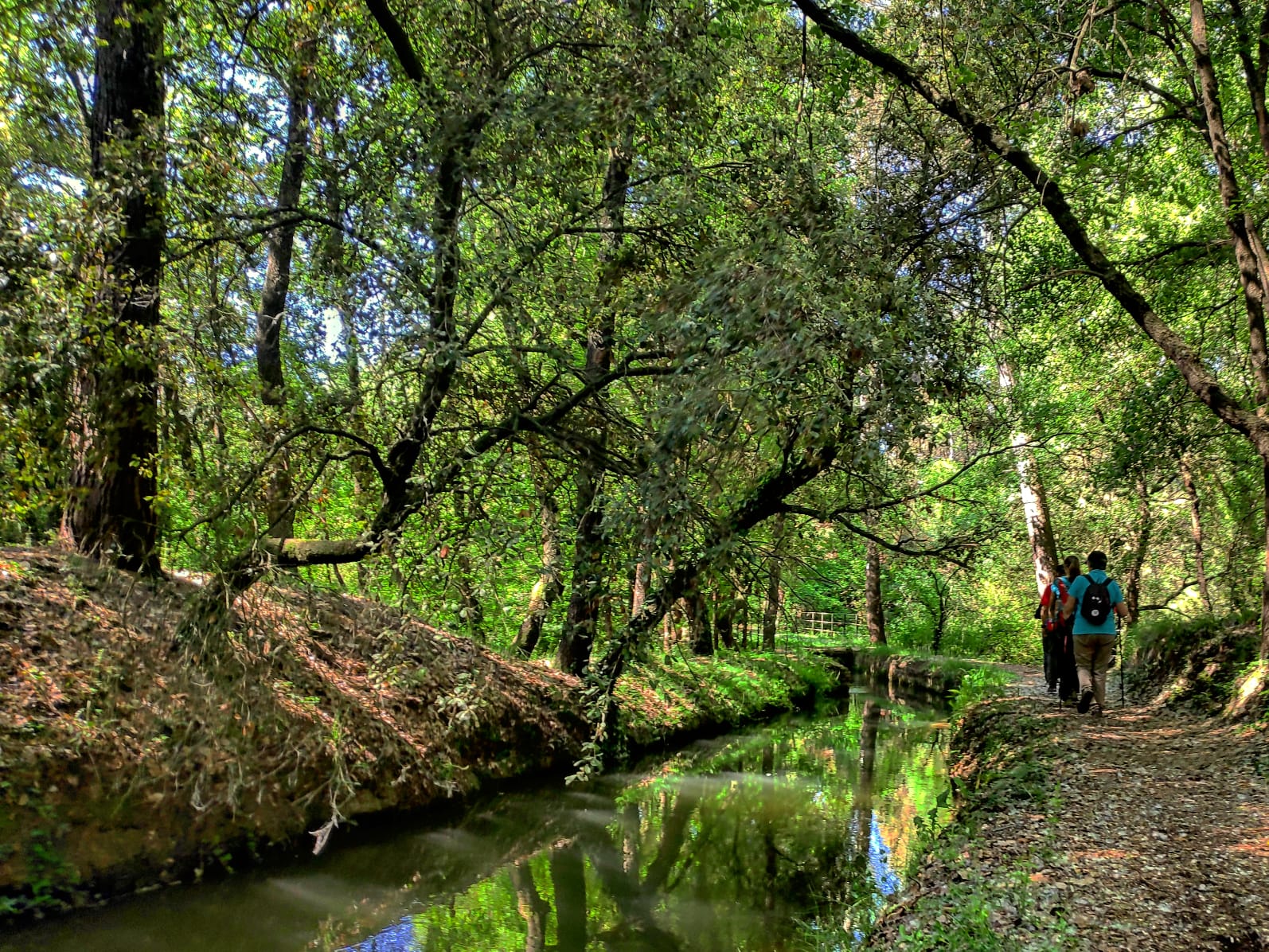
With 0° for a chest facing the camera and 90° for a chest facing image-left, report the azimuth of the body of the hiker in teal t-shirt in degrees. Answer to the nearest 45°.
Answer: approximately 180°

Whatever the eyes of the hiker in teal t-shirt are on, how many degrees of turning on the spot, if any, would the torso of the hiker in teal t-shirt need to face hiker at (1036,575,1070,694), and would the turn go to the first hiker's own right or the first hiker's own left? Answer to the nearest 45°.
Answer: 0° — they already face them

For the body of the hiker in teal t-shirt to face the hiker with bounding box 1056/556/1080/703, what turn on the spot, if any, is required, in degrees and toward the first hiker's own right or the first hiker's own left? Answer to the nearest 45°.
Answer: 0° — they already face them
